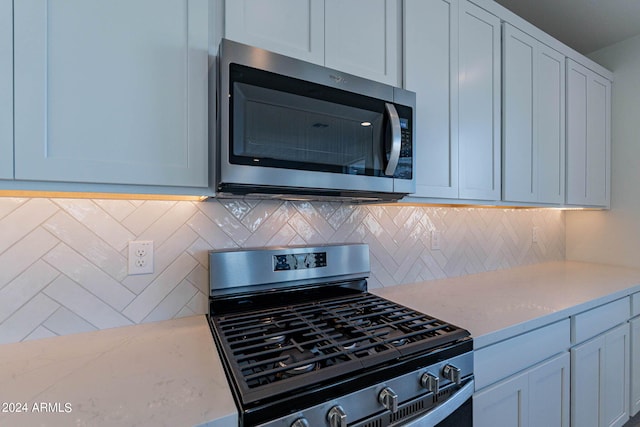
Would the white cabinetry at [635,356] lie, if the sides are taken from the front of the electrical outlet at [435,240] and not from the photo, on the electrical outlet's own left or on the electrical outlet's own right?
on the electrical outlet's own left

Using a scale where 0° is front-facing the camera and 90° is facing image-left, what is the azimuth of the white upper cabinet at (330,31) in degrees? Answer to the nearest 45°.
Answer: approximately 315°

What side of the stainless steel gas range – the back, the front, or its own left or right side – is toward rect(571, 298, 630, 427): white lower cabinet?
left

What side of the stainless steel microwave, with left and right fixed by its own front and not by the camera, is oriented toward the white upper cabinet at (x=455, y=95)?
left

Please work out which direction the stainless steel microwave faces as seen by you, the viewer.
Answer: facing the viewer and to the right of the viewer
